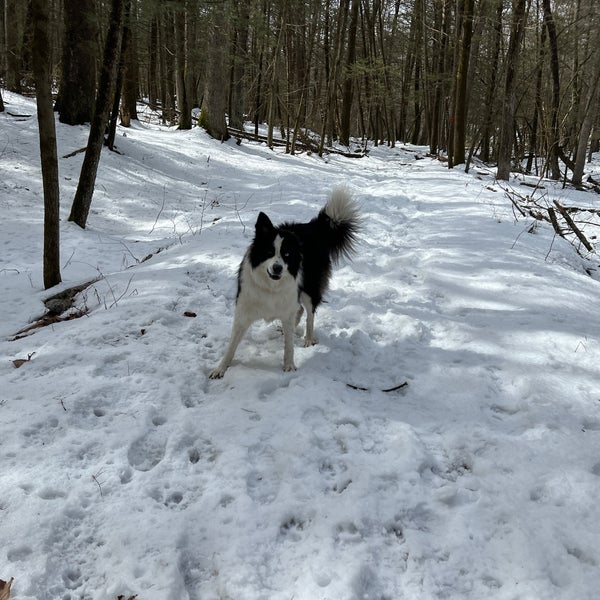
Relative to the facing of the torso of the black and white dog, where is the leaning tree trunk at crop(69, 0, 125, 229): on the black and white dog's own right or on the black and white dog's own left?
on the black and white dog's own right

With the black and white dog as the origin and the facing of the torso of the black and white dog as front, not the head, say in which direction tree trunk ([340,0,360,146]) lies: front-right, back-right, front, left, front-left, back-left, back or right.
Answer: back-right

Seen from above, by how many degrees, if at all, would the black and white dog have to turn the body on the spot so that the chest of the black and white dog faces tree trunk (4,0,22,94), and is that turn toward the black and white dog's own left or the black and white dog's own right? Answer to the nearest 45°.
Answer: approximately 90° to the black and white dog's own right

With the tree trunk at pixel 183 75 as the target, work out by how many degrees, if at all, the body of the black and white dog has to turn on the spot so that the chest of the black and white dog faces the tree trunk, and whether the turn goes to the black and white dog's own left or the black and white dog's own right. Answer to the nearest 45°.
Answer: approximately 135° to the black and white dog's own right

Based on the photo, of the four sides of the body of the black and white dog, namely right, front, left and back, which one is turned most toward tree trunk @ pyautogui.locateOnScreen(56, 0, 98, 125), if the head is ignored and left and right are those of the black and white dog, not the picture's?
right

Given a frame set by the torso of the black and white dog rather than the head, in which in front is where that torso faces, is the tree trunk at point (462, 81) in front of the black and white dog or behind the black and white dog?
behind

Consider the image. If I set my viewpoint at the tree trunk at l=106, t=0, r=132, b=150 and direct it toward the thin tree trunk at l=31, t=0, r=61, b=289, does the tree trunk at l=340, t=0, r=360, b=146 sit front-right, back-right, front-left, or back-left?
back-left

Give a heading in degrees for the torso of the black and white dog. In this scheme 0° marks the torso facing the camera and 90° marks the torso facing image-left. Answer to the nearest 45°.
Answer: approximately 45°
